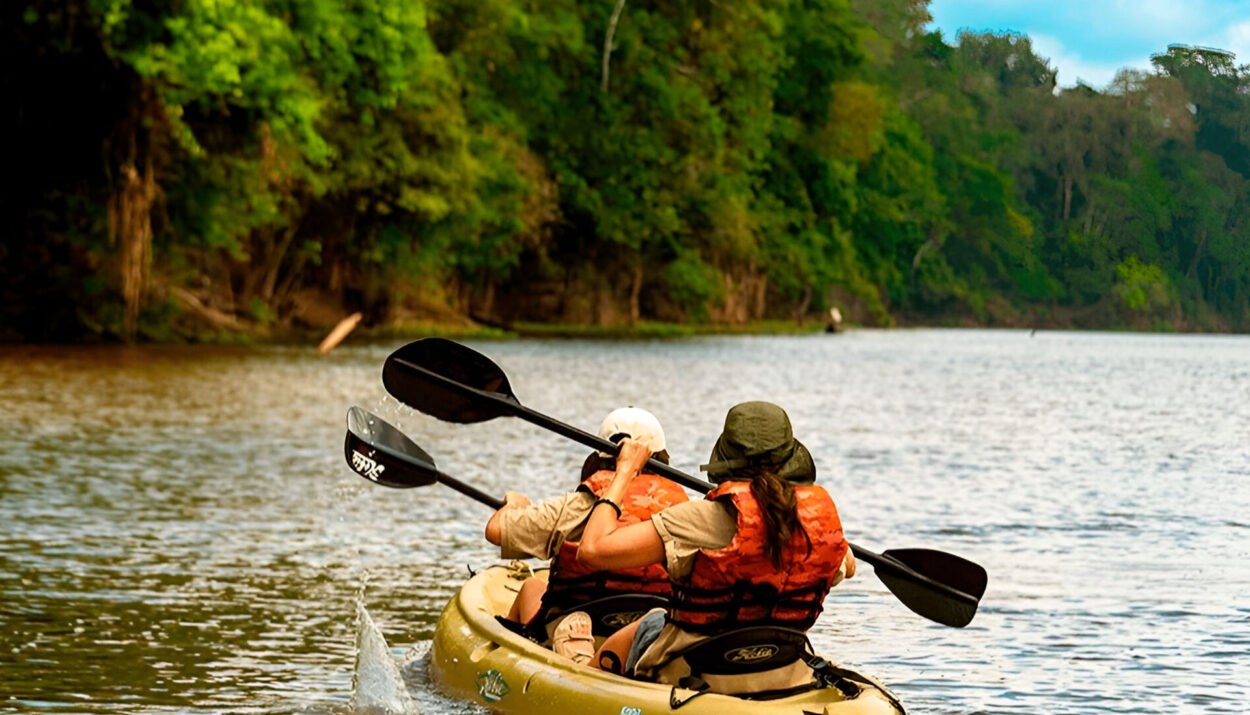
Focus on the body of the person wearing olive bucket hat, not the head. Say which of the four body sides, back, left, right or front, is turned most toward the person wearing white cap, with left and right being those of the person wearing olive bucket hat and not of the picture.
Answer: front

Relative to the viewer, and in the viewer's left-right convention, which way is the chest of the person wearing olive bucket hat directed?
facing away from the viewer and to the left of the viewer

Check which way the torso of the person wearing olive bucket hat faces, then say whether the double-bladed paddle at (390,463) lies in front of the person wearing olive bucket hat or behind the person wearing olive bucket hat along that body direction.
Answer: in front
